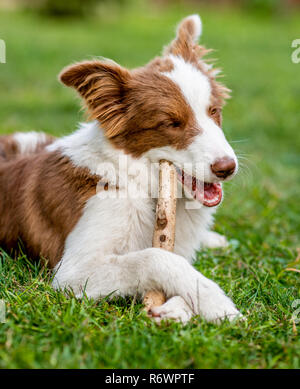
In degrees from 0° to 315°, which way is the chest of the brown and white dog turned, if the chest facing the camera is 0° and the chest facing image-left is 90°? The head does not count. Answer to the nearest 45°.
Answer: approximately 315°
